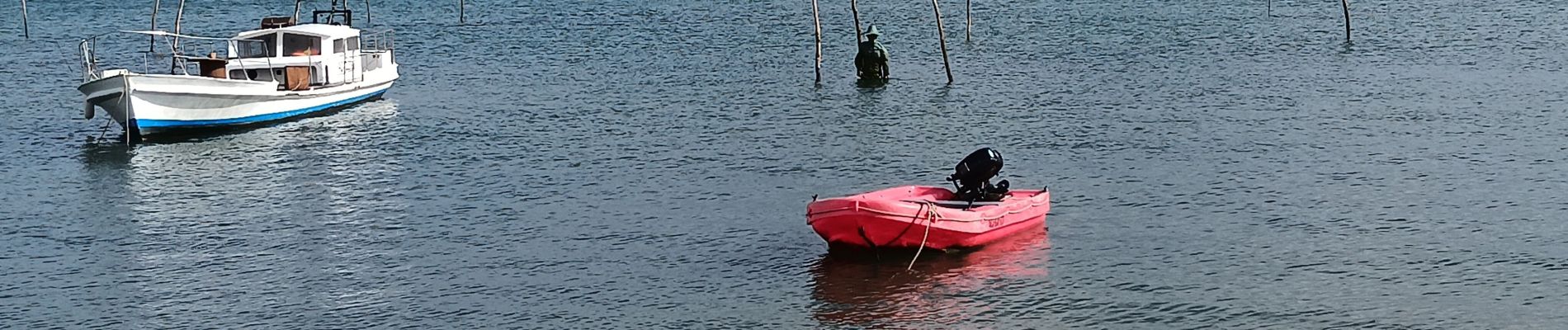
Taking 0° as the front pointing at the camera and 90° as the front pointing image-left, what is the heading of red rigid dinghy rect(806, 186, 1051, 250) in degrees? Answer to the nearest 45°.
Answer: approximately 45°
